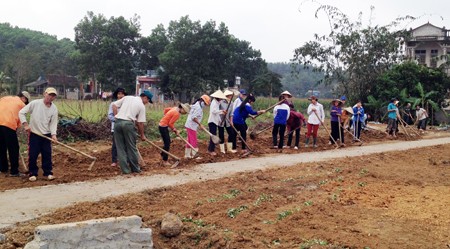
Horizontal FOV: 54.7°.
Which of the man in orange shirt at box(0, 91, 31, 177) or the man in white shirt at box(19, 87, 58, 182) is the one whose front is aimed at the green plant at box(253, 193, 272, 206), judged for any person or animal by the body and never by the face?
the man in white shirt

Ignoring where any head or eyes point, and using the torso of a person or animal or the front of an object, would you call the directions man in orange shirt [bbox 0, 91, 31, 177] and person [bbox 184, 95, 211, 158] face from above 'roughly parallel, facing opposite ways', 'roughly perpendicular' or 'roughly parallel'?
roughly perpendicular

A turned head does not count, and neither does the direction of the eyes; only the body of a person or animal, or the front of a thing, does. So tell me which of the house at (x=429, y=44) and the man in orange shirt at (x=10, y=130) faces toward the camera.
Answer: the house

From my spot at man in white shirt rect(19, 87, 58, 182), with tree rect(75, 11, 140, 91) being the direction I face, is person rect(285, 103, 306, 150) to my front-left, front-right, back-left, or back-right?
front-right

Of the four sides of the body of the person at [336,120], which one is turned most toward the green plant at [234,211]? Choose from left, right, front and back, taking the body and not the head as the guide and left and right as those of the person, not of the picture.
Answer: front

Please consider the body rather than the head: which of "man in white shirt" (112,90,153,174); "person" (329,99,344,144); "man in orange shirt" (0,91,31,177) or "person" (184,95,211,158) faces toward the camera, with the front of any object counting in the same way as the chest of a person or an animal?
"person" (329,99,344,144)

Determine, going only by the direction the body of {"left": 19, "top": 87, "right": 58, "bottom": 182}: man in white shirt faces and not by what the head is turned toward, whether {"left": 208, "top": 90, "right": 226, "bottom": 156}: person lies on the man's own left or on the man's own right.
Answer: on the man's own left

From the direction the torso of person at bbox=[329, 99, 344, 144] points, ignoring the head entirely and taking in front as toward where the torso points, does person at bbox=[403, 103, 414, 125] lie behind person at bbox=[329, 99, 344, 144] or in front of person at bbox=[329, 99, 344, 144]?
behind

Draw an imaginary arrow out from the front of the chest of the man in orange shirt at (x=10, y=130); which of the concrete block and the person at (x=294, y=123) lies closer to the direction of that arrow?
the person

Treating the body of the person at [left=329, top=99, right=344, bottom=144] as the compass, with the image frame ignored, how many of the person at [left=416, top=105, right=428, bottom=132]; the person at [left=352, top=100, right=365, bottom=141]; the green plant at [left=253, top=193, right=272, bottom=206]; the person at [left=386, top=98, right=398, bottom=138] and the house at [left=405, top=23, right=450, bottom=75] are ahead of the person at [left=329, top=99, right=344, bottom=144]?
1

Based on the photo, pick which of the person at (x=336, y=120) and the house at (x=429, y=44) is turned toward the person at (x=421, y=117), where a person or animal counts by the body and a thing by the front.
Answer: the house

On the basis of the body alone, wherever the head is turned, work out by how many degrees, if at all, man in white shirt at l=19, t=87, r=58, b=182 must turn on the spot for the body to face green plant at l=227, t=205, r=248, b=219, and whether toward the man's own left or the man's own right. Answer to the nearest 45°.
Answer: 0° — they already face it

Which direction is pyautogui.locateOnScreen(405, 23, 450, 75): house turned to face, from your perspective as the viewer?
facing the viewer
